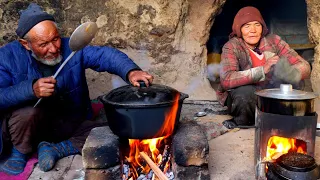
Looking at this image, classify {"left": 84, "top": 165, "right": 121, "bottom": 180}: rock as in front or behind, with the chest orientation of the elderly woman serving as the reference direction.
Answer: in front

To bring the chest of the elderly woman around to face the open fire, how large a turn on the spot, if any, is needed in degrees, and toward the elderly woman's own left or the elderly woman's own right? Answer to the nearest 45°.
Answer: approximately 45° to the elderly woman's own right

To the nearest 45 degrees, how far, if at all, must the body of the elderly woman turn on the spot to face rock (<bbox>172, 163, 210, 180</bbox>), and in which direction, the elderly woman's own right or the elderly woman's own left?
0° — they already face it

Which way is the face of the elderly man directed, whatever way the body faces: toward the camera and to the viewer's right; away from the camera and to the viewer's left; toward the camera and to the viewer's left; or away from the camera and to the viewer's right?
toward the camera and to the viewer's right

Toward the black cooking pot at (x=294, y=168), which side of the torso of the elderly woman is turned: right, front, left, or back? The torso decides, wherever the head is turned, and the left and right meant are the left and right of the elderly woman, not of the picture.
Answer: front

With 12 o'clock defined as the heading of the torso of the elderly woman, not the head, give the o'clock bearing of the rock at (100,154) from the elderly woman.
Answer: The rock is roughly at 1 o'clock from the elderly woman.

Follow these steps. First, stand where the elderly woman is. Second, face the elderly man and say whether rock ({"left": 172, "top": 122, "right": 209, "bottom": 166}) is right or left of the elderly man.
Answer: left

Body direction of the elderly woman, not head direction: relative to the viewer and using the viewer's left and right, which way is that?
facing the viewer
